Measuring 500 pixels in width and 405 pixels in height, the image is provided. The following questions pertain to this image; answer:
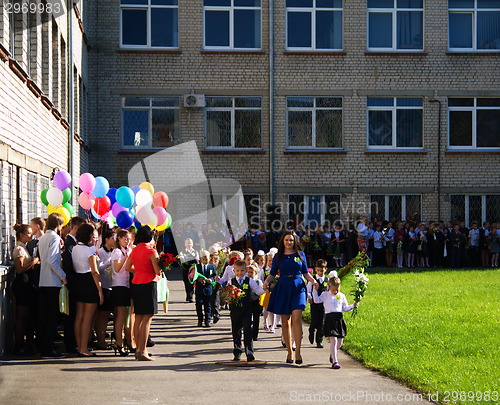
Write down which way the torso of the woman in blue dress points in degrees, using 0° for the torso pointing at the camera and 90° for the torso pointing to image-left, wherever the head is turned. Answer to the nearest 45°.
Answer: approximately 0°

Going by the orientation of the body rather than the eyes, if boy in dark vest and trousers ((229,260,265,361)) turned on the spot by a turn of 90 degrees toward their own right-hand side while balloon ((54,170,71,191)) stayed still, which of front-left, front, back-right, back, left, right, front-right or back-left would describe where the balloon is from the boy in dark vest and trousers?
front-right

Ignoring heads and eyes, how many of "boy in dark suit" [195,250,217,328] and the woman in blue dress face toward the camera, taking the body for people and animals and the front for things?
2

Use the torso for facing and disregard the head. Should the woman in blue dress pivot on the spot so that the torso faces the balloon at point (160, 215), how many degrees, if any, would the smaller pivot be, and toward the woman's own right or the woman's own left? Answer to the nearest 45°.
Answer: approximately 135° to the woman's own right
